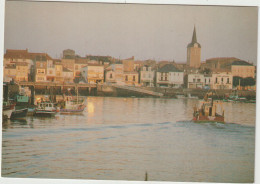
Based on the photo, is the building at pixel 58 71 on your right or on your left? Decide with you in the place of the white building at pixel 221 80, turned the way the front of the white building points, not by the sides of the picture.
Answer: on your right

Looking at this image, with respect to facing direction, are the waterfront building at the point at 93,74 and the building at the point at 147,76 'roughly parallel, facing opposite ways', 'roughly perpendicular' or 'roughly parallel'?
roughly parallel

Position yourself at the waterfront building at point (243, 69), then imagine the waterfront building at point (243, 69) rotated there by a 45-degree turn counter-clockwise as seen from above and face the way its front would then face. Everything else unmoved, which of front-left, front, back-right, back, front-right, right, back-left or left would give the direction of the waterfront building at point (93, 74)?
back-right

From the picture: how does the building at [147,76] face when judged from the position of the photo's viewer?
facing the viewer

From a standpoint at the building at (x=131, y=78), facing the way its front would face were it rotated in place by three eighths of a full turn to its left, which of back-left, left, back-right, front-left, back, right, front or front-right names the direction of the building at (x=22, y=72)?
back-left

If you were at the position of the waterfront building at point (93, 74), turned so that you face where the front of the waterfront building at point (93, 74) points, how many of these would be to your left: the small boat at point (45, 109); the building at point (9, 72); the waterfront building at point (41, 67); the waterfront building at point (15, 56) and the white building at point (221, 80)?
1

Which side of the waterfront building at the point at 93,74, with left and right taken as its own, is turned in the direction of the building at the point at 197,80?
left

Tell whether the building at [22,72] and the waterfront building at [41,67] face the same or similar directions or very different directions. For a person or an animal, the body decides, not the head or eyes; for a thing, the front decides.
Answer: same or similar directions

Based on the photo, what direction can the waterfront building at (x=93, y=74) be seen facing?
toward the camera

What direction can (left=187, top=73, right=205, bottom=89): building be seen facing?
toward the camera

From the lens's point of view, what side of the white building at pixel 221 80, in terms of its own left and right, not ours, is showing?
front
